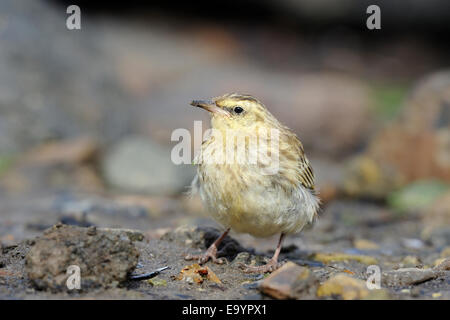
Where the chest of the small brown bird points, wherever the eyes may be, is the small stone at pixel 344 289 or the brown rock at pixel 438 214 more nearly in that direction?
the small stone

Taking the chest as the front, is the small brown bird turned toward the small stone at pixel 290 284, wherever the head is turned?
no

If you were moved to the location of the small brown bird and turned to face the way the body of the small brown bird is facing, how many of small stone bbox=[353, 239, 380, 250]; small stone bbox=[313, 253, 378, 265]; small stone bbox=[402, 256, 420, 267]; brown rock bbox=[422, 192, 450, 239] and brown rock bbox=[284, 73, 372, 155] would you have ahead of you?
0

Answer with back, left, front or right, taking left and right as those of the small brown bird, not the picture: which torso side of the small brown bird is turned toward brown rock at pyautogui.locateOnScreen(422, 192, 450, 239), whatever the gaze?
back

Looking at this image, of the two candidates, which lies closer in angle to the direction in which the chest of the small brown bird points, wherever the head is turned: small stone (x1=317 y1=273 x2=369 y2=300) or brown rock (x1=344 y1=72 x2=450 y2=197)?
the small stone

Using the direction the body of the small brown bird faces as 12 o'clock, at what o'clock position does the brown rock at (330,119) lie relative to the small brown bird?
The brown rock is roughly at 5 o'clock from the small brown bird.

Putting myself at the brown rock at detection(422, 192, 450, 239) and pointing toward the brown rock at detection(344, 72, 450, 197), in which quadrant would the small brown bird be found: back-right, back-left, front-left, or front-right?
back-left

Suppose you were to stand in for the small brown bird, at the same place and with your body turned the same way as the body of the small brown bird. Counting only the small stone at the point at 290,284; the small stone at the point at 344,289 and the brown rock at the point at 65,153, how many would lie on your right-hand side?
1

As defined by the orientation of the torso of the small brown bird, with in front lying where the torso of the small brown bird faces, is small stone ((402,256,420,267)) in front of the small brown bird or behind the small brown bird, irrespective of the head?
behind

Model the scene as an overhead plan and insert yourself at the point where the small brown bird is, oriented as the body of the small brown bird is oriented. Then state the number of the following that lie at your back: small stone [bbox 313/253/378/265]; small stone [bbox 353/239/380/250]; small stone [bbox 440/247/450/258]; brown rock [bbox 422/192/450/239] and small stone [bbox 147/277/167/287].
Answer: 4

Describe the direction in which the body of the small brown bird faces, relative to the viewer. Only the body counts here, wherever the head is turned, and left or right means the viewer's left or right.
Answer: facing the viewer and to the left of the viewer

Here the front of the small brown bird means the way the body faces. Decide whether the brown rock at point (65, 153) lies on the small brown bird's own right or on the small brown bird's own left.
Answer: on the small brown bird's own right

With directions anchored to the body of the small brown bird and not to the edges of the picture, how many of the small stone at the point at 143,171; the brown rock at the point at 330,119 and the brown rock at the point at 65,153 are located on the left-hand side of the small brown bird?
0

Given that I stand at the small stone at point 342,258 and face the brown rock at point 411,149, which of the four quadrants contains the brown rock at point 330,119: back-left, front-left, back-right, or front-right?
front-left

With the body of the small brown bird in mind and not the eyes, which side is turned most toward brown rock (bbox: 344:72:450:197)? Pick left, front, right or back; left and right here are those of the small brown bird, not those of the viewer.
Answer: back

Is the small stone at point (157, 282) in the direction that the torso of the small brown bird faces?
yes

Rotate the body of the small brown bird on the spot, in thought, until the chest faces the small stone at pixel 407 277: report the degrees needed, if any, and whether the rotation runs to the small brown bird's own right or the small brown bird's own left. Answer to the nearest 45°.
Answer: approximately 90° to the small brown bird's own left

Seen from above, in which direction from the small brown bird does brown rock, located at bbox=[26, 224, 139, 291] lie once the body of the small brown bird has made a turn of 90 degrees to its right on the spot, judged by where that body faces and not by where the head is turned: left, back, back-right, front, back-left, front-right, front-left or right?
left

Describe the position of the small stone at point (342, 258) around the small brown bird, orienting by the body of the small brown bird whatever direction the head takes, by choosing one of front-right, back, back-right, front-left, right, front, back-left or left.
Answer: back

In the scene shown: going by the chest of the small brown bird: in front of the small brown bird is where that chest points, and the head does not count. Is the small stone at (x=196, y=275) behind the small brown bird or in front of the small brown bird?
in front
